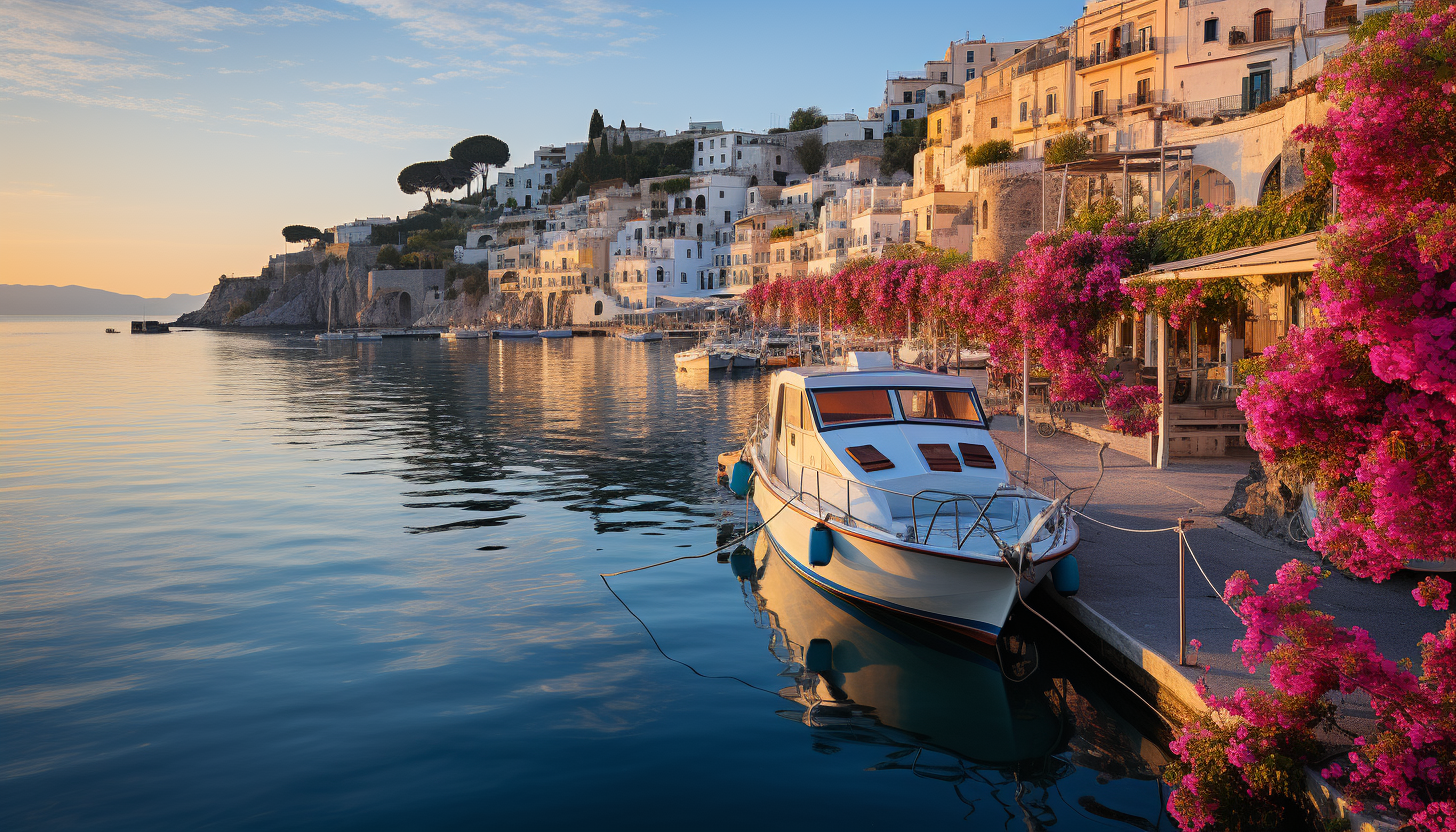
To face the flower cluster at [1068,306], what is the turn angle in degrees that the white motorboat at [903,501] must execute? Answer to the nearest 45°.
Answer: approximately 90° to its left

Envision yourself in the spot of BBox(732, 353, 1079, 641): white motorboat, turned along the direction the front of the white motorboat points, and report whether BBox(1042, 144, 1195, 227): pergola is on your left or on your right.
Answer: on your left

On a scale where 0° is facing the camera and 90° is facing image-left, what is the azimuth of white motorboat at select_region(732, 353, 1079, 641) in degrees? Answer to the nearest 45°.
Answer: approximately 315°

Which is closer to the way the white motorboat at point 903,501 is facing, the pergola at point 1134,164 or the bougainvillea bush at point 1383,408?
the bougainvillea bush

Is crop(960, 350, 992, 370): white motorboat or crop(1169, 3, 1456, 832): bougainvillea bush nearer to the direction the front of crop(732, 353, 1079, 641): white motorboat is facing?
the bougainvillea bush

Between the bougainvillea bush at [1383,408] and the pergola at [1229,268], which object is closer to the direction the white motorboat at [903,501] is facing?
the bougainvillea bush

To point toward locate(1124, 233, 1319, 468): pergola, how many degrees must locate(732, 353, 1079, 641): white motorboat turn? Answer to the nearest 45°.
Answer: approximately 90° to its left

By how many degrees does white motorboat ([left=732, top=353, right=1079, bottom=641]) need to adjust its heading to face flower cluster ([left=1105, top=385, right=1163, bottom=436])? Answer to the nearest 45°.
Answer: approximately 90° to its left
